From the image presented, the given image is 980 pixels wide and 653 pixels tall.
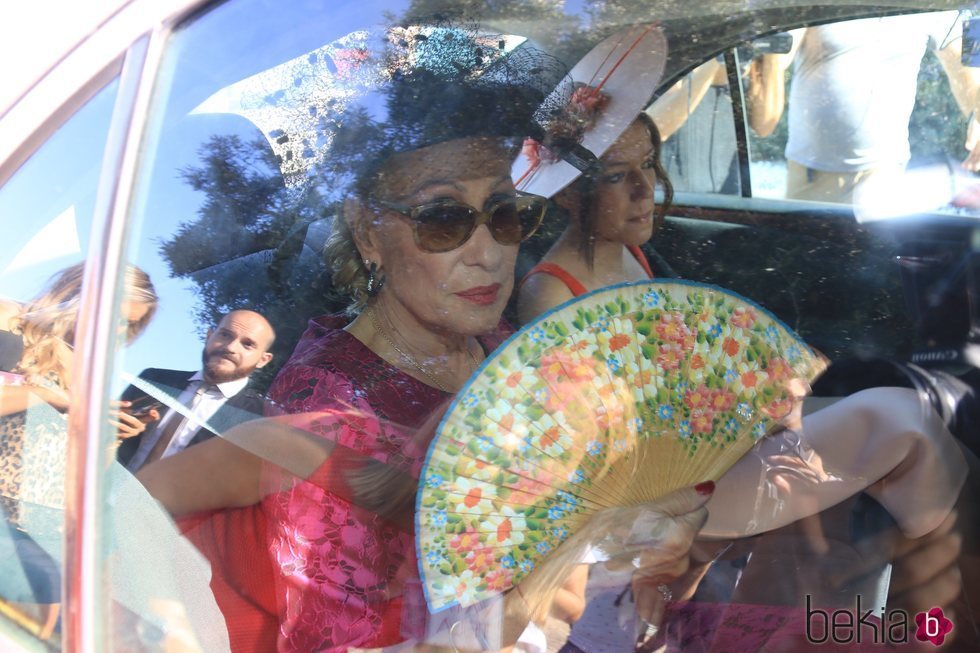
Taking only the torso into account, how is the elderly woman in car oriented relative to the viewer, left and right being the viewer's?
facing the viewer and to the right of the viewer

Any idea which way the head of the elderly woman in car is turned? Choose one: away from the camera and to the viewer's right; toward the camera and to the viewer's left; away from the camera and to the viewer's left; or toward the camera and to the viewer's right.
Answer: toward the camera and to the viewer's right
